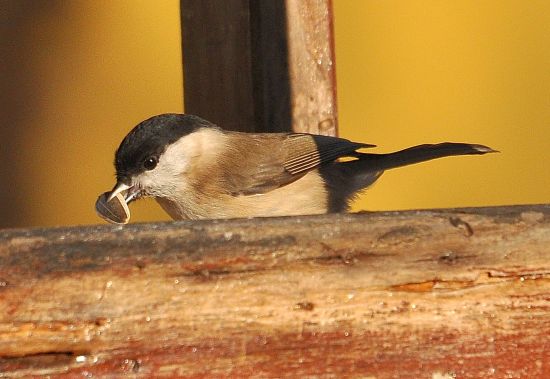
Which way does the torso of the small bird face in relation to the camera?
to the viewer's left
